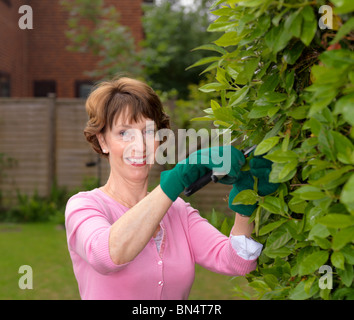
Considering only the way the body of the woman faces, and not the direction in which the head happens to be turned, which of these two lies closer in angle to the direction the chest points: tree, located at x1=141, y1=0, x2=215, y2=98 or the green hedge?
the green hedge

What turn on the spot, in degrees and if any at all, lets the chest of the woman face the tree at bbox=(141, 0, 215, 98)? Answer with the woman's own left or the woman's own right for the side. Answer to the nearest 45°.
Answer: approximately 135° to the woman's own left

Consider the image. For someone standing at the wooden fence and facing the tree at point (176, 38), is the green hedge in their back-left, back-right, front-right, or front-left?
back-right

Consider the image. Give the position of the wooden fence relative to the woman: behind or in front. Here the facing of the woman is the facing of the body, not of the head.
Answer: behind

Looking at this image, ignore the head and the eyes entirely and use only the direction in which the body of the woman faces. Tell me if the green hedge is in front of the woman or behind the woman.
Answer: in front

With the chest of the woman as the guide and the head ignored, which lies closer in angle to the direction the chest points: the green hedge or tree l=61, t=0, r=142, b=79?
the green hedge

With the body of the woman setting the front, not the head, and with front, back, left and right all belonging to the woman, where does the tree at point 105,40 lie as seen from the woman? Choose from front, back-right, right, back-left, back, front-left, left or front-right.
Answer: back-left

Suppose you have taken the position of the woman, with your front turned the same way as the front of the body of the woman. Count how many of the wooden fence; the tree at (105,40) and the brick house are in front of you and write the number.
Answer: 0

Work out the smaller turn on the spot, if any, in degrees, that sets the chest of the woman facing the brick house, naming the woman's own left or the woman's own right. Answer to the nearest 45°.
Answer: approximately 135° to the woman's own left

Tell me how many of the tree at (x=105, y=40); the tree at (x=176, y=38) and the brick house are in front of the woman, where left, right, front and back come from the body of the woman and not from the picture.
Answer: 0
